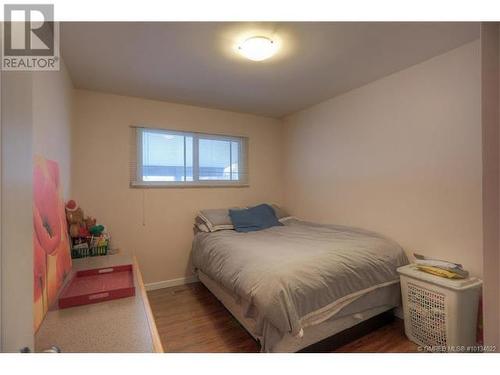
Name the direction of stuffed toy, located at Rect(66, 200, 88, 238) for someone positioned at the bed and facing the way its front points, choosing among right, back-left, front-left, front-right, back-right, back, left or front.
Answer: back-right

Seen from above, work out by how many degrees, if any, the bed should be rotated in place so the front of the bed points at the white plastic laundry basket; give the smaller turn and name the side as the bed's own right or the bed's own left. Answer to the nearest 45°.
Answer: approximately 45° to the bed's own left

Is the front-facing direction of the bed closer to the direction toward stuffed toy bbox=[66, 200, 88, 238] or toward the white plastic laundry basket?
the white plastic laundry basket

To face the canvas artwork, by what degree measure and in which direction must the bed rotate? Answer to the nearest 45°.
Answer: approximately 90° to its right

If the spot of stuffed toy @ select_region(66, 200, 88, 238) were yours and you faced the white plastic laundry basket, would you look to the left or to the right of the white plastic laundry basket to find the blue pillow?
left

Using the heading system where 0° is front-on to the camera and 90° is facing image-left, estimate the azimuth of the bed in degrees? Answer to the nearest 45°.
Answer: approximately 315°

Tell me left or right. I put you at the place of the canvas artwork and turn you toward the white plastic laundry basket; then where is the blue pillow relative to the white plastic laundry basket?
left

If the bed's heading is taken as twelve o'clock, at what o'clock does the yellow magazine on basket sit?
The yellow magazine on basket is roughly at 10 o'clock from the bed.
